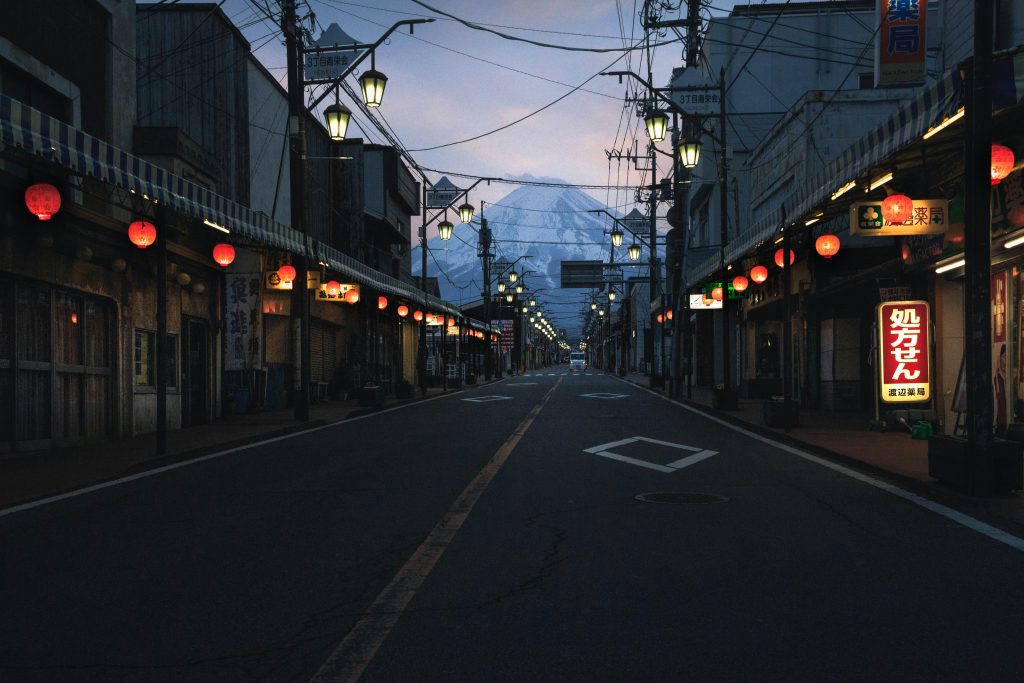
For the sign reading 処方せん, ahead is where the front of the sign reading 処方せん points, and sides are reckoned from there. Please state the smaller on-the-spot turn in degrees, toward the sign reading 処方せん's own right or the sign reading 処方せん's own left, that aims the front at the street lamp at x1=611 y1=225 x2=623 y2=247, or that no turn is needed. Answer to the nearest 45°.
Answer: approximately 135° to the sign reading 処方せん's own right

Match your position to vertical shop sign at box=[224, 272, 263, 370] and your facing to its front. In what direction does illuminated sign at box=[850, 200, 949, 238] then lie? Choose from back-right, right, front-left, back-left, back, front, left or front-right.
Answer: front-left

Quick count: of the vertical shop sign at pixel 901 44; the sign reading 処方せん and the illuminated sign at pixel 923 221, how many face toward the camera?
3

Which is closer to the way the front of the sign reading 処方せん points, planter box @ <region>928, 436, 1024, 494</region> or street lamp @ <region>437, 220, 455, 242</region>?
the planter box

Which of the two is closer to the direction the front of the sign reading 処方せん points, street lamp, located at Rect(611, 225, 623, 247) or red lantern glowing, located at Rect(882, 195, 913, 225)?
the red lantern glowing

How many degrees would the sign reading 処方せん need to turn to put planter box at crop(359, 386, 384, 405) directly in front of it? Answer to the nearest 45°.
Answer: approximately 135° to its right

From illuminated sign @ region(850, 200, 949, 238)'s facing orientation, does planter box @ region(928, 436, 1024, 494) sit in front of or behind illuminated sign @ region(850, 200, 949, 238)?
in front

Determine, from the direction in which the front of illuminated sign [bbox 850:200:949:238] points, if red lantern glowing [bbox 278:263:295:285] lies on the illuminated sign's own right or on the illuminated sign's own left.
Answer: on the illuminated sign's own right

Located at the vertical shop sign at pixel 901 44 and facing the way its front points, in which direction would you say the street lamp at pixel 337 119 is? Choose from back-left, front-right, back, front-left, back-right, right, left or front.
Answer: right

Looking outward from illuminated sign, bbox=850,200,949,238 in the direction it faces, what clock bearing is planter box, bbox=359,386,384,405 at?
The planter box is roughly at 4 o'clock from the illuminated sign.
